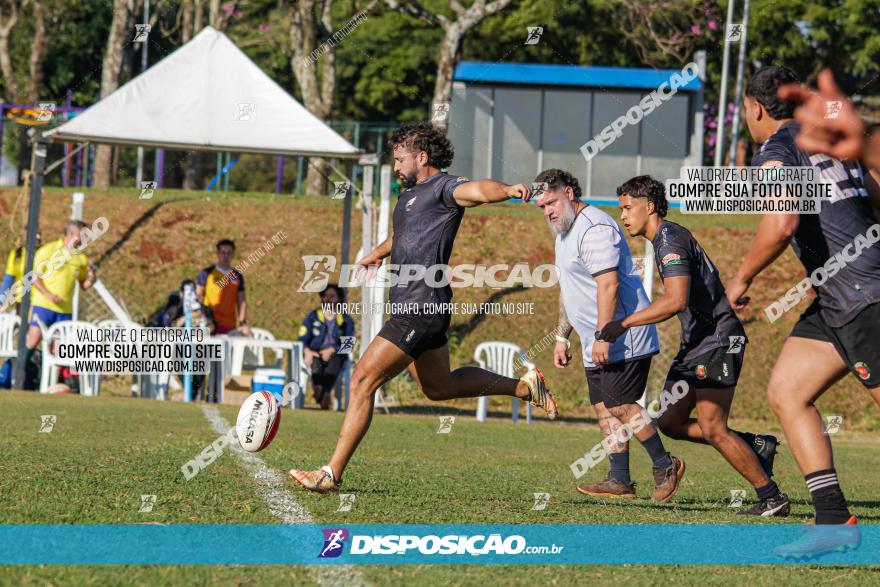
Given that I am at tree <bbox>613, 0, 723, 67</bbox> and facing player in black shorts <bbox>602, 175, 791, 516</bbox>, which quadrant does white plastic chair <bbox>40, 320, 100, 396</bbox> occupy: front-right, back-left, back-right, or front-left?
front-right

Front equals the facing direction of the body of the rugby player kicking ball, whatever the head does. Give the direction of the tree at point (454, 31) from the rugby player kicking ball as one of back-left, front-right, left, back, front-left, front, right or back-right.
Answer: right

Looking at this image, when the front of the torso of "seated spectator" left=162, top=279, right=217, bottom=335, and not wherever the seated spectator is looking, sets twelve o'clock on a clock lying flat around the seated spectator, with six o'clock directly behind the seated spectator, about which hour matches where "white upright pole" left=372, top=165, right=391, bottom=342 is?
The white upright pole is roughly at 9 o'clock from the seated spectator.

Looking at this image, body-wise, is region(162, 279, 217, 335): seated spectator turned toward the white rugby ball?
yes

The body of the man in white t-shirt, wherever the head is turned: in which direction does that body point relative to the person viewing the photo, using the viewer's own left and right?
facing to the left of the viewer

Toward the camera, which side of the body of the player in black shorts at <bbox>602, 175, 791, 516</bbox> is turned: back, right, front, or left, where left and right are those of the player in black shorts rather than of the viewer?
left

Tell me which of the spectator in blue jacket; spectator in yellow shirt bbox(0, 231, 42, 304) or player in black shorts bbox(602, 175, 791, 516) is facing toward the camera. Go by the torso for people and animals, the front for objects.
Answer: the spectator in blue jacket

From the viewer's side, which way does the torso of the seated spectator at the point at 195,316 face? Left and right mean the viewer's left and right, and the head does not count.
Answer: facing the viewer

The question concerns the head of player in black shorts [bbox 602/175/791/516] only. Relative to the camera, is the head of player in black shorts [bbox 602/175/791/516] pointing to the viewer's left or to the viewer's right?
to the viewer's left

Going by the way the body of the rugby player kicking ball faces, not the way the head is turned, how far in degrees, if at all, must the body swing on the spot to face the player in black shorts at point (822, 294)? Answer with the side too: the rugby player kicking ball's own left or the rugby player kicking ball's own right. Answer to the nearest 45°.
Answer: approximately 135° to the rugby player kicking ball's own left

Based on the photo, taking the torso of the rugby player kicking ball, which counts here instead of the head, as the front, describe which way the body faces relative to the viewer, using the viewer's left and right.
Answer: facing to the left of the viewer

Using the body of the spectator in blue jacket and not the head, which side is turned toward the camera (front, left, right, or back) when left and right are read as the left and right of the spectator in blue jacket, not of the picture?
front

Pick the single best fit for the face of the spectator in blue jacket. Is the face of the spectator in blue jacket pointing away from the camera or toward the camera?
toward the camera

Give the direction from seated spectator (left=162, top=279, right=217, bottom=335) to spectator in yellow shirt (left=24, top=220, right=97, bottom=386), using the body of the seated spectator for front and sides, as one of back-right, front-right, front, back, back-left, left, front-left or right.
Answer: right

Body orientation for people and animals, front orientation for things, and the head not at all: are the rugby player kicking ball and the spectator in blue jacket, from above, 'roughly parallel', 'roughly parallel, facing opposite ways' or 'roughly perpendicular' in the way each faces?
roughly perpendicular

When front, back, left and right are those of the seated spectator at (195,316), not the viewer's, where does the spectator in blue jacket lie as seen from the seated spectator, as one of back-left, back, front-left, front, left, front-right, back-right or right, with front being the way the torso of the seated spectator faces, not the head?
left
